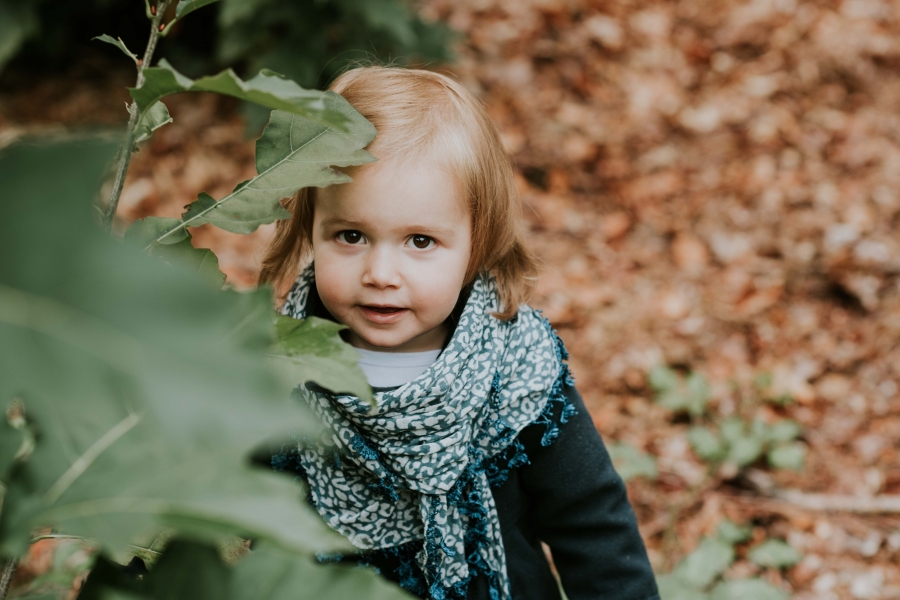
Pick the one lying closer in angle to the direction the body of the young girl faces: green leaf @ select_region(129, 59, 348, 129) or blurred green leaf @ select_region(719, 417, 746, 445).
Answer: the green leaf

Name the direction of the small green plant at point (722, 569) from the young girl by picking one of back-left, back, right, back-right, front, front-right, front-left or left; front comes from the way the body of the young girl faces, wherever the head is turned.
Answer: back-left

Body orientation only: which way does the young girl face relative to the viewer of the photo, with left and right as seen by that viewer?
facing the viewer

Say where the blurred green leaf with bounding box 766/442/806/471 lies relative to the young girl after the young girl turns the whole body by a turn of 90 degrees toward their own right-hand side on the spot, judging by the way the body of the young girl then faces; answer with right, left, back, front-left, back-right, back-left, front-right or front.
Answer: back-right

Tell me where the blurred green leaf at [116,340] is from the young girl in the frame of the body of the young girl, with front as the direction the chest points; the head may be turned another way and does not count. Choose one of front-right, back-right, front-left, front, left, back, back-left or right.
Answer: front

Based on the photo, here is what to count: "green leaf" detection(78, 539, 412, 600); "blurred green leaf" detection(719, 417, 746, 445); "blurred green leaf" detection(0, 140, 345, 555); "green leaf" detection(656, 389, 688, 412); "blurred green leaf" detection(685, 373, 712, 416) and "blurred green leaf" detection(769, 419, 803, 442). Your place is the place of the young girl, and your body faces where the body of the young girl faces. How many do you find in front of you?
2

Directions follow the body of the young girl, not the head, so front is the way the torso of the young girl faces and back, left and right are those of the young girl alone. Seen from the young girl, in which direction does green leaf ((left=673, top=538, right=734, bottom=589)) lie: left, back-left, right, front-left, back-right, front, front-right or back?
back-left

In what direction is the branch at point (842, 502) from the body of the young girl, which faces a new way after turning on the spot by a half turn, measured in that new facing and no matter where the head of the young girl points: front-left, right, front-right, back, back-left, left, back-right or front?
front-right
